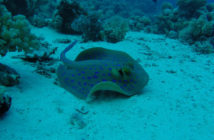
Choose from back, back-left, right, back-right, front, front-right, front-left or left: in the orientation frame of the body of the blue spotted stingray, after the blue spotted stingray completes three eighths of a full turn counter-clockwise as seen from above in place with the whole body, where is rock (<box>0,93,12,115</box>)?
back-left

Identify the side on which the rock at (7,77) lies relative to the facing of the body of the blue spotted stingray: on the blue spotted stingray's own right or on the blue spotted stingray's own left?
on the blue spotted stingray's own right

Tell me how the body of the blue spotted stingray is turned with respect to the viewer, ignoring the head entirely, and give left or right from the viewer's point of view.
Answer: facing the viewer and to the right of the viewer
